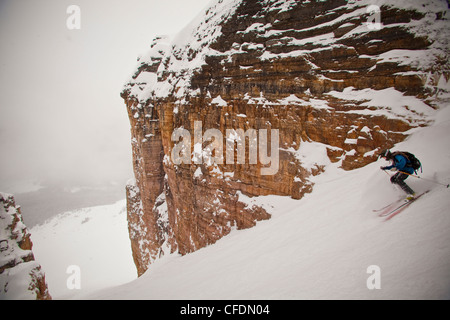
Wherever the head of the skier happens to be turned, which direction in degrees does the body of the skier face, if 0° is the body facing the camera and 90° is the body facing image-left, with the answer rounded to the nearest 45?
approximately 90°
